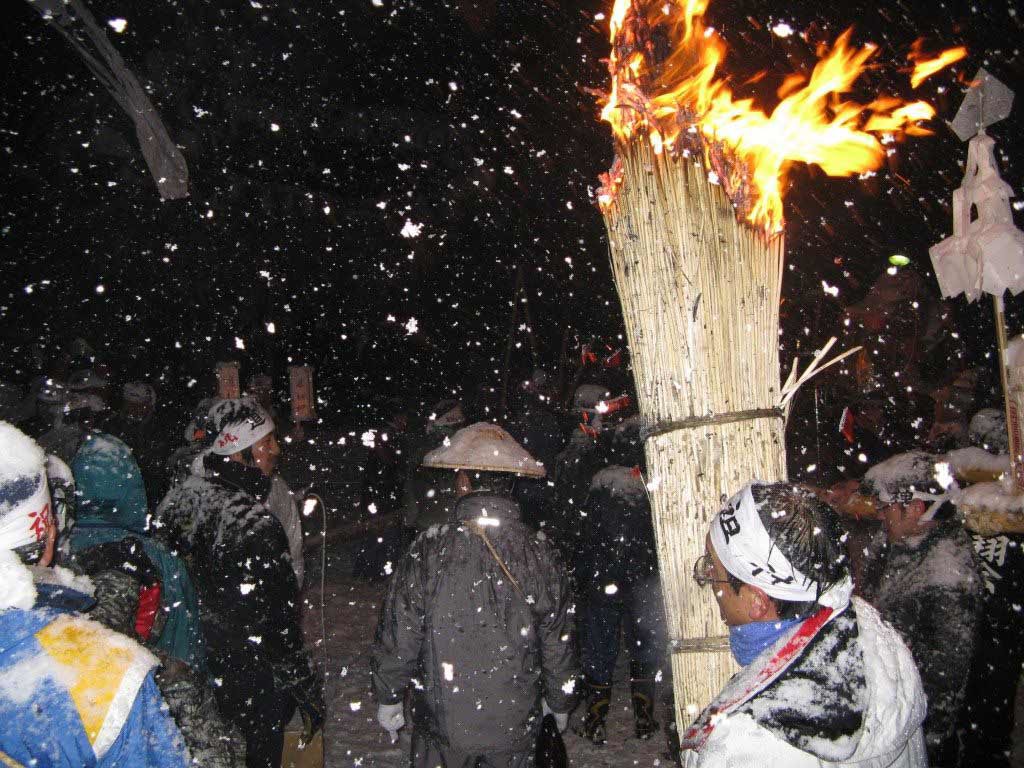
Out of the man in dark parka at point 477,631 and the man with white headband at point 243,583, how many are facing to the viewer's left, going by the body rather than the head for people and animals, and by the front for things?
0

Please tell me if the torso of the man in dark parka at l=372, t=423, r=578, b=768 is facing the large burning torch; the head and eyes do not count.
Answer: no

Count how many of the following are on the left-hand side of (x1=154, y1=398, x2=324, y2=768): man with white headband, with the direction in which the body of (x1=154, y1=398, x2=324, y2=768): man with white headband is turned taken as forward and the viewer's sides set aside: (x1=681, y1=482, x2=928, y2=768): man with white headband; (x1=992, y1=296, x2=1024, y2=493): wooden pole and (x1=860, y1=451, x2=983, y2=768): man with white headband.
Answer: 0

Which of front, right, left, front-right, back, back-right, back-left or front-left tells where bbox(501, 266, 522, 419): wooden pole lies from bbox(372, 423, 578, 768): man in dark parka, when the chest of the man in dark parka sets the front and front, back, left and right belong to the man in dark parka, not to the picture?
front

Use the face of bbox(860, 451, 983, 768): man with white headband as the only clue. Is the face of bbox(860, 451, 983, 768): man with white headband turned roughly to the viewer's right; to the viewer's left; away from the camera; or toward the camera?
to the viewer's left

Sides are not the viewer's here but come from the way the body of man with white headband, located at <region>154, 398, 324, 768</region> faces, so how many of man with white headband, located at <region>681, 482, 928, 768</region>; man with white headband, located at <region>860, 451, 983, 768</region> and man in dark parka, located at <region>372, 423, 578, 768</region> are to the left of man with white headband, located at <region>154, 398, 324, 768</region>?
0

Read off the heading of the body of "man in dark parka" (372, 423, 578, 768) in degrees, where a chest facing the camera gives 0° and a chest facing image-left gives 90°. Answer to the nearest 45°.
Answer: approximately 180°

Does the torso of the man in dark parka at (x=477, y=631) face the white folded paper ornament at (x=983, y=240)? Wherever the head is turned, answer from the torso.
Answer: no

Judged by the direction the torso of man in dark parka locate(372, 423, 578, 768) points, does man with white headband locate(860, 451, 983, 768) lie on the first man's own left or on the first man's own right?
on the first man's own right

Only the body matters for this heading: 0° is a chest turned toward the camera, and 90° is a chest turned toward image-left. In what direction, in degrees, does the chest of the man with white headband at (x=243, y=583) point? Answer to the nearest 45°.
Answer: approximately 225°

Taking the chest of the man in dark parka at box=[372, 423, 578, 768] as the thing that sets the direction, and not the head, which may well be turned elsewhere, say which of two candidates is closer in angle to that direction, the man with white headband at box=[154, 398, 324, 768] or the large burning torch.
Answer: the man with white headband
